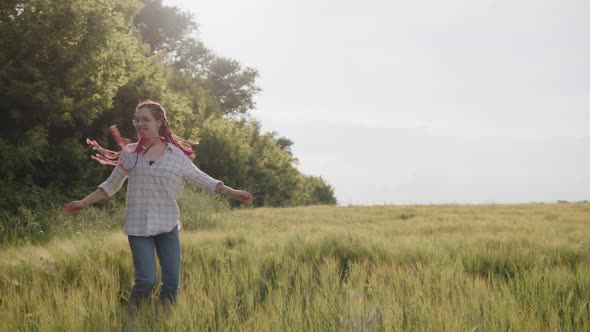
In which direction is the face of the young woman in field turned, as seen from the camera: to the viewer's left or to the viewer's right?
to the viewer's left

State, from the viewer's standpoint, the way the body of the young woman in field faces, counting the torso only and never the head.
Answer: toward the camera
